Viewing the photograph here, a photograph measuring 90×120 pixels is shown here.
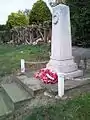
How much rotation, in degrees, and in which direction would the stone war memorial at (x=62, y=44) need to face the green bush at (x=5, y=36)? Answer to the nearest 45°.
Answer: approximately 135° to its right

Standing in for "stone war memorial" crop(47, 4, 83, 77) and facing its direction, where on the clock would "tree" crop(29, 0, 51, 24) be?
The tree is roughly at 4 o'clock from the stone war memorial.

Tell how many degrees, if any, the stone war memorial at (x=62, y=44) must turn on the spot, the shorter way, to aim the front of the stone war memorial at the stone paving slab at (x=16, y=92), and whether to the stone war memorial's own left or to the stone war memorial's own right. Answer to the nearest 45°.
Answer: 0° — it already faces it

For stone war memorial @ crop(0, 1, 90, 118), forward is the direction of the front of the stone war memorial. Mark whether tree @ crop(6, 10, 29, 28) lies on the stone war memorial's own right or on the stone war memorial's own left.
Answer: on the stone war memorial's own right

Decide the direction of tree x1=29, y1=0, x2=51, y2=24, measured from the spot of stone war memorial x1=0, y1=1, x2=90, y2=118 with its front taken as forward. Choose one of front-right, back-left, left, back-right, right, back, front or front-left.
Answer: back-right

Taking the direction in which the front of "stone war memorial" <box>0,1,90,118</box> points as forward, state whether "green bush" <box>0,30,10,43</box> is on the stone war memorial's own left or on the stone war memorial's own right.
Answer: on the stone war memorial's own right

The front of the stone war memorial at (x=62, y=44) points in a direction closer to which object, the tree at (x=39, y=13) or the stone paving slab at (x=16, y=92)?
the stone paving slab

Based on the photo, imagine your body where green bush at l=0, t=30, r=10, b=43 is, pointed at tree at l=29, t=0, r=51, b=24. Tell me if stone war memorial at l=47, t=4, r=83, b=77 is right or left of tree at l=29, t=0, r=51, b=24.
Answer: right

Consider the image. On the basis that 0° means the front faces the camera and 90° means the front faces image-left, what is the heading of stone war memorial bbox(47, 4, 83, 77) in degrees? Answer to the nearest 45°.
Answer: approximately 45°
